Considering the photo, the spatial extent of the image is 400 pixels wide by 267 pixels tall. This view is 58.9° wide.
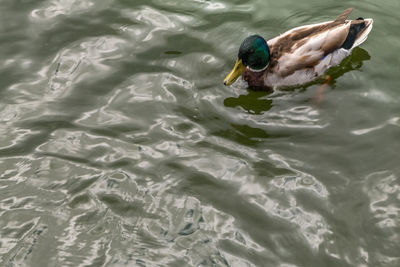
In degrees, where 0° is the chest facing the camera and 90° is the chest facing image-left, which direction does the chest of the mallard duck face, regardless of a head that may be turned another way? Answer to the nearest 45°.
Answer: approximately 45°
